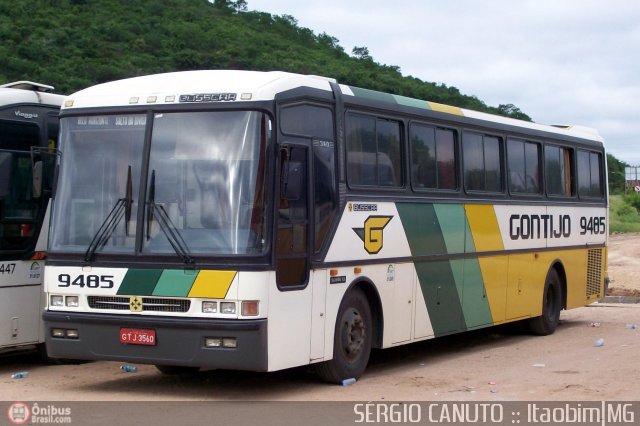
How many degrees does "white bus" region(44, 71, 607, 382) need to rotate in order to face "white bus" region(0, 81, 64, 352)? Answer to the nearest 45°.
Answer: approximately 90° to its right

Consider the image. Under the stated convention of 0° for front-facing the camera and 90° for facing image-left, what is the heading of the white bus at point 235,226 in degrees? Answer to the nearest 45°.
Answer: approximately 45°
